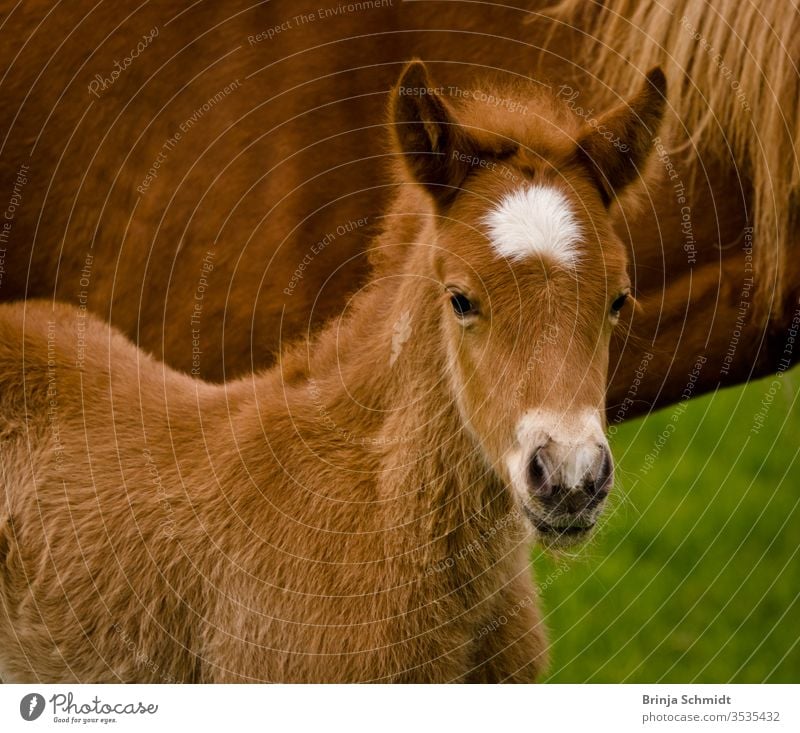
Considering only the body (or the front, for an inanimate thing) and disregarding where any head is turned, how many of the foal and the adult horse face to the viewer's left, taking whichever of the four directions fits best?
0

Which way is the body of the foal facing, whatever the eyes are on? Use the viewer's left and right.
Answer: facing the viewer and to the right of the viewer

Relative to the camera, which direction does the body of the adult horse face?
to the viewer's right
